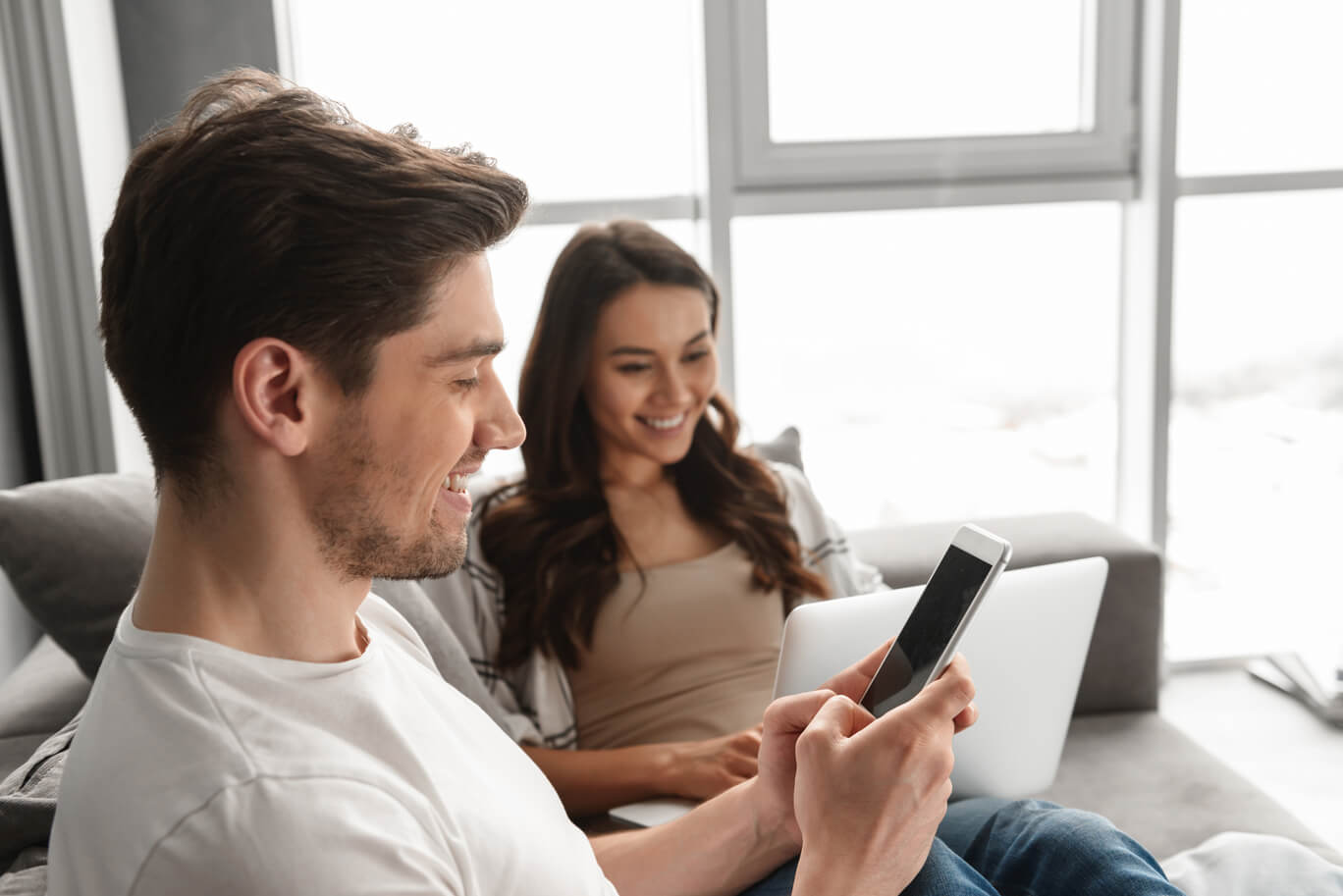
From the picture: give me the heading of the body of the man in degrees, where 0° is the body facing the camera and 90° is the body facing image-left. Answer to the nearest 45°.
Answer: approximately 270°

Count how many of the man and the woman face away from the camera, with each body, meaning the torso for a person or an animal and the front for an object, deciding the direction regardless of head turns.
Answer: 0

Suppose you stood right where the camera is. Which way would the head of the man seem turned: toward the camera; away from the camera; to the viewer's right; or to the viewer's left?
to the viewer's right

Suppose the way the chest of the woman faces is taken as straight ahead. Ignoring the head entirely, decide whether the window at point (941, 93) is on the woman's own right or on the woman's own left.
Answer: on the woman's own left

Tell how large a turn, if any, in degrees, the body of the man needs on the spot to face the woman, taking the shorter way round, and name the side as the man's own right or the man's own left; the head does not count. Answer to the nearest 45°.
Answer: approximately 90° to the man's own left

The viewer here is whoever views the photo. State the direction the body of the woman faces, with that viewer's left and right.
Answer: facing the viewer and to the right of the viewer
